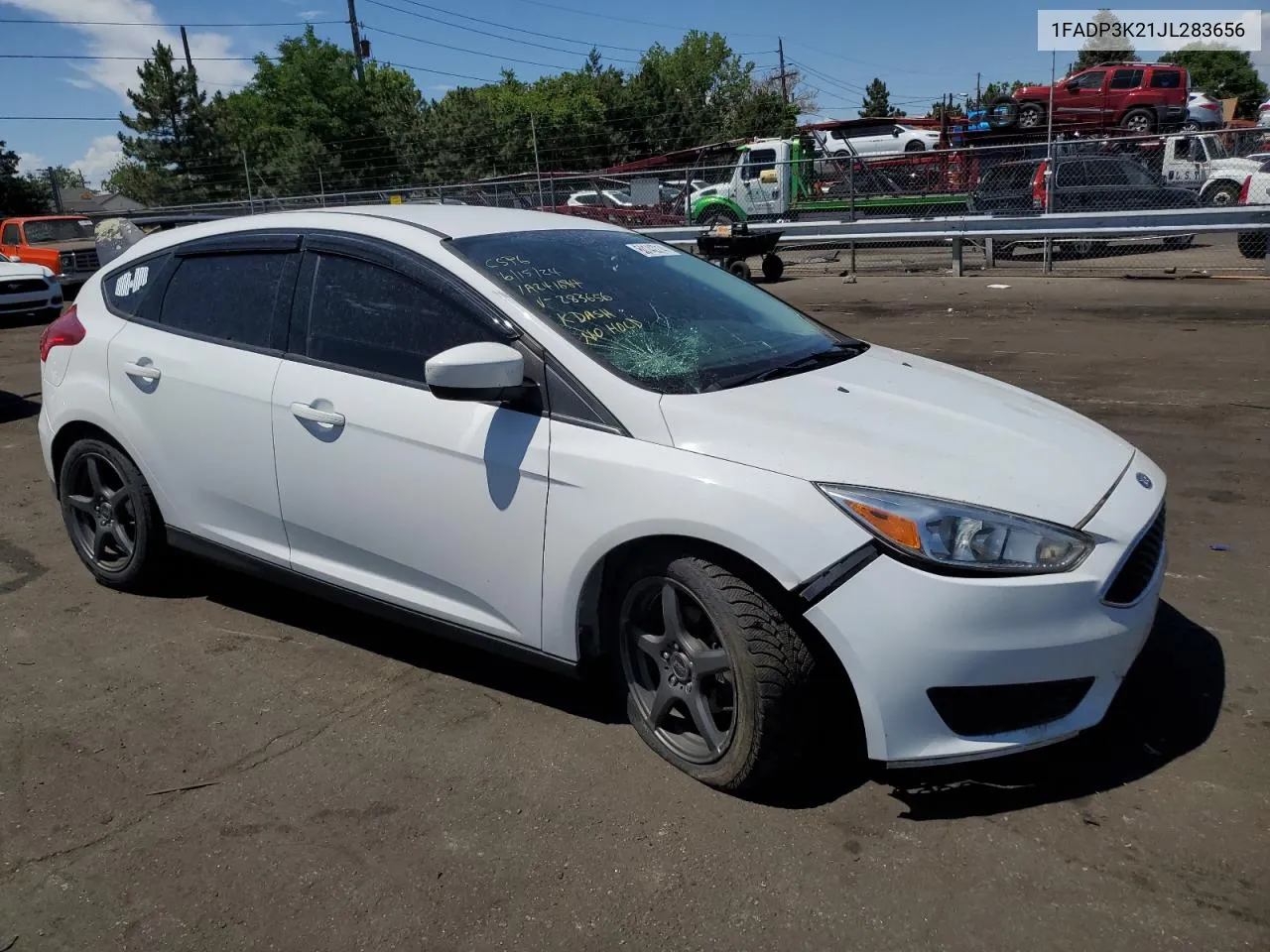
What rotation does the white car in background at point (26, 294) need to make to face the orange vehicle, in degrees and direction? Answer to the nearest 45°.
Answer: approximately 135° to its left

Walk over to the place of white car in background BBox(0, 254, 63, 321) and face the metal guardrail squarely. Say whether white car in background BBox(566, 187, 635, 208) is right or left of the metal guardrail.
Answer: left

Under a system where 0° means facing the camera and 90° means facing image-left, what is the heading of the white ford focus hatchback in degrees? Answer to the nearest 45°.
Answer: approximately 315°

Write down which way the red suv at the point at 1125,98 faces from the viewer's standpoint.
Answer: facing to the left of the viewer

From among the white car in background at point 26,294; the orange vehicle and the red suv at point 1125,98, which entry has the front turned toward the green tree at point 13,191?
the red suv

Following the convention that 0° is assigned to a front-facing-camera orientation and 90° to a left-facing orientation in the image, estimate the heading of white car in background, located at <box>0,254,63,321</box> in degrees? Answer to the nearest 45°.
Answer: approximately 315°
